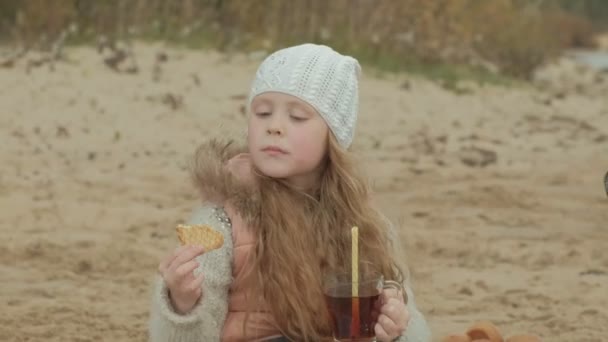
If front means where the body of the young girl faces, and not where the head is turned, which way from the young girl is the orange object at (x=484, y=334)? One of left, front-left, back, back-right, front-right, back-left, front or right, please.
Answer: front-left

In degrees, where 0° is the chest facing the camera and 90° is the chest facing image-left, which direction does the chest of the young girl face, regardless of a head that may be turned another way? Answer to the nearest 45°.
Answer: approximately 0°

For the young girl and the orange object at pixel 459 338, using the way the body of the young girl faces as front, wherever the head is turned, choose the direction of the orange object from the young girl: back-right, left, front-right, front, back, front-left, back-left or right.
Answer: front-left
